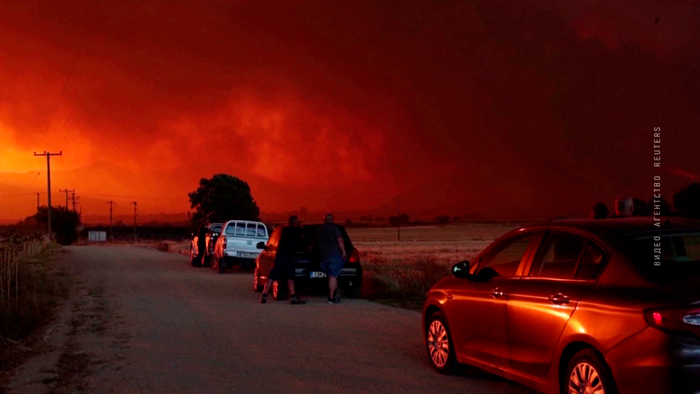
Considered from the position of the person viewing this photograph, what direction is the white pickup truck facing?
facing away from the viewer

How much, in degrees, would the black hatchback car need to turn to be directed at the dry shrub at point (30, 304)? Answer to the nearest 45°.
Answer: approximately 90° to its left

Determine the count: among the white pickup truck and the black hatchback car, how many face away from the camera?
2

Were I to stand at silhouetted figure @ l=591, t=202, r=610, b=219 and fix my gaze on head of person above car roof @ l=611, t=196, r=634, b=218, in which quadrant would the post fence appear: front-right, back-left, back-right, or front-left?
back-right

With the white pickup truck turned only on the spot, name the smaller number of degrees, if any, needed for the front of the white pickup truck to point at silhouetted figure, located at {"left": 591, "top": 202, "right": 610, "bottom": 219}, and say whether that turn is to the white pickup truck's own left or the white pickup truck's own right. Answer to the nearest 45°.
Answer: approximately 180°

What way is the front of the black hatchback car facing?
away from the camera

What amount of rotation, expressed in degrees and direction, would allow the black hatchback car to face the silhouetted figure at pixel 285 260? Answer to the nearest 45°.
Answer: approximately 135° to its left

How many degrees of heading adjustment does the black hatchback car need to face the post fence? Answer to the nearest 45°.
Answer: approximately 90° to its left

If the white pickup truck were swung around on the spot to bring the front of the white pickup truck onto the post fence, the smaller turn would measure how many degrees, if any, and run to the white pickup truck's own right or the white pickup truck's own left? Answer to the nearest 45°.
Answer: approximately 135° to the white pickup truck's own left

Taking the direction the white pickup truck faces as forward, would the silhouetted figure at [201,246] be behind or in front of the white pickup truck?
in front

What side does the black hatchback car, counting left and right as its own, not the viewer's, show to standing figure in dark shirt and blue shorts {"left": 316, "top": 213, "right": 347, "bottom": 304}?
back
